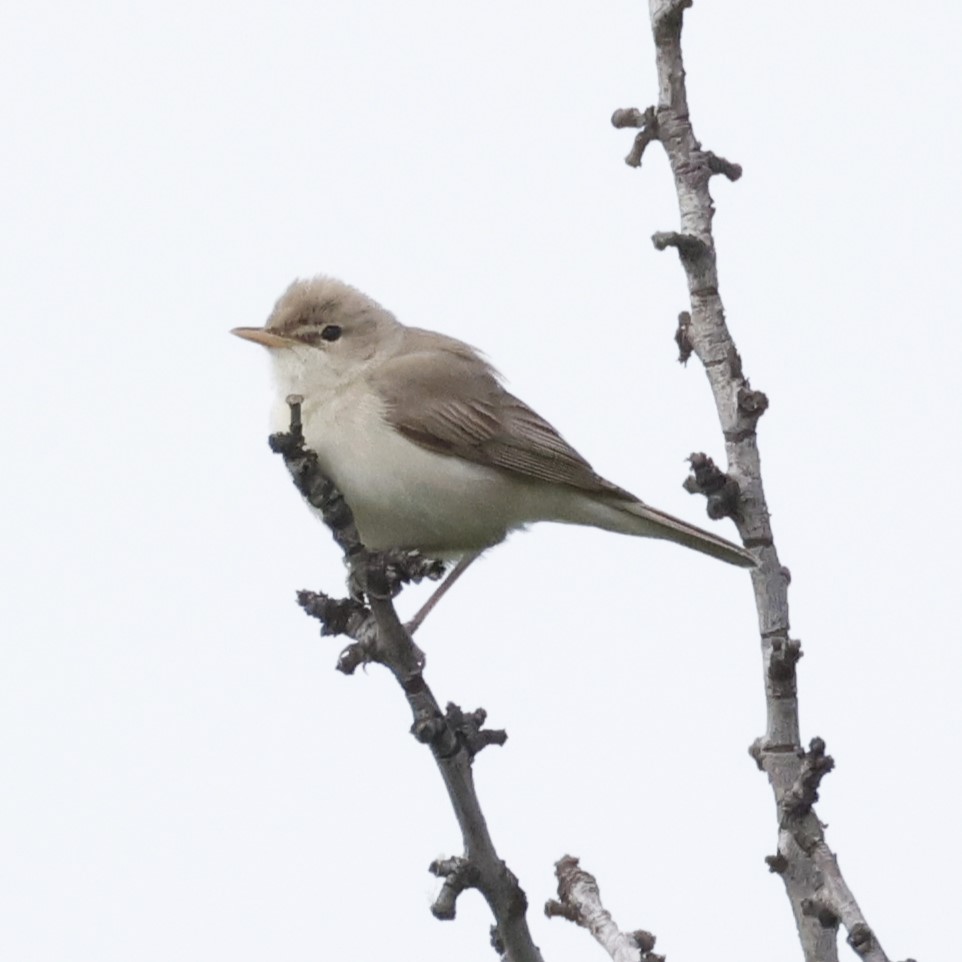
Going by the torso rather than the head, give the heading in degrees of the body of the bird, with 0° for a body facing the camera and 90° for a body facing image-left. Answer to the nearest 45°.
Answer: approximately 90°

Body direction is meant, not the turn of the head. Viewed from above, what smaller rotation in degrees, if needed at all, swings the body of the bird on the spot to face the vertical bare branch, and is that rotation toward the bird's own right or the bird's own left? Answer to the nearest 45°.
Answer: approximately 135° to the bird's own left
